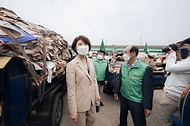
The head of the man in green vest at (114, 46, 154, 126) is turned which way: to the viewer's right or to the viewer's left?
to the viewer's left

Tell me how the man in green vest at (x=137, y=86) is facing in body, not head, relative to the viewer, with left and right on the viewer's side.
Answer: facing the viewer and to the left of the viewer
